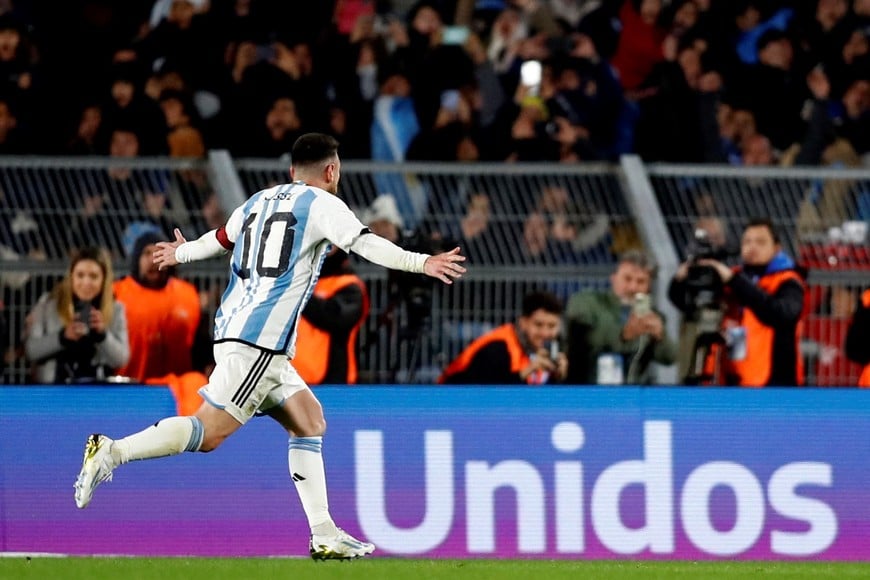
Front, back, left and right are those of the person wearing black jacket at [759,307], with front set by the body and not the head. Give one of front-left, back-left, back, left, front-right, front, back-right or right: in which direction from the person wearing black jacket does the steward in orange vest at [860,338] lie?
back-left

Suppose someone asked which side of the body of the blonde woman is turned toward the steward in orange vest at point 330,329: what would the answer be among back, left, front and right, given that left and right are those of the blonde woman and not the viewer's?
left

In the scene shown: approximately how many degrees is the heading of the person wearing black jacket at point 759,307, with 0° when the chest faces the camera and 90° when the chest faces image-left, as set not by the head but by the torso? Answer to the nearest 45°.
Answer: approximately 45°

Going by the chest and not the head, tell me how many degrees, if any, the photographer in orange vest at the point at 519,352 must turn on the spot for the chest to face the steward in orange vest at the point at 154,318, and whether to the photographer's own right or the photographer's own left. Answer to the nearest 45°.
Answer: approximately 135° to the photographer's own right

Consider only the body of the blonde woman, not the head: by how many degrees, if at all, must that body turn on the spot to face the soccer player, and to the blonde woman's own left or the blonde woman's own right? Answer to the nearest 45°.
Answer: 0° — they already face them

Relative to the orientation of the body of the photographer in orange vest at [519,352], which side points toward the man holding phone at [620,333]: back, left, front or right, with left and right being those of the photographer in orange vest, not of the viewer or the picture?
left
